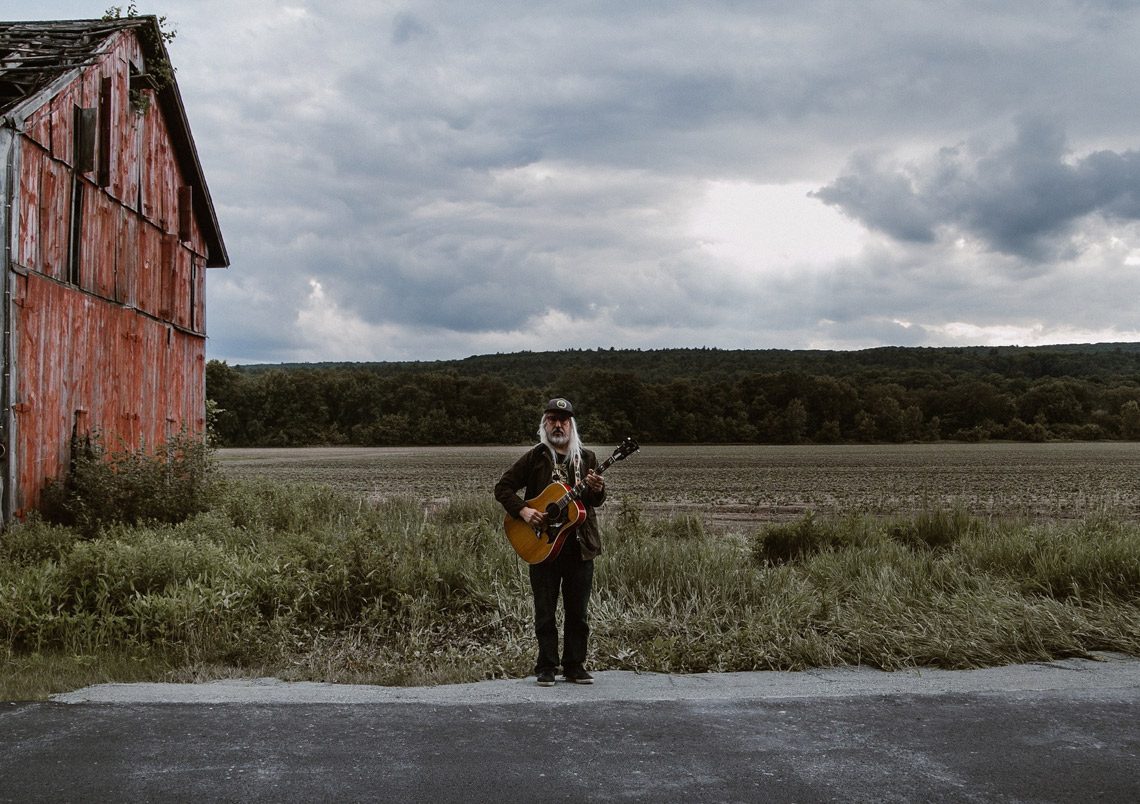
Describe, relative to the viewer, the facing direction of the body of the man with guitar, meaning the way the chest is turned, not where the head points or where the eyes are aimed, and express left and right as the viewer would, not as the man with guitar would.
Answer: facing the viewer

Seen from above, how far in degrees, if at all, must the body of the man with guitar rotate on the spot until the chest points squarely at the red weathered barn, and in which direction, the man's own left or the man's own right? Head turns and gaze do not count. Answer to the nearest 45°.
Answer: approximately 135° to the man's own right

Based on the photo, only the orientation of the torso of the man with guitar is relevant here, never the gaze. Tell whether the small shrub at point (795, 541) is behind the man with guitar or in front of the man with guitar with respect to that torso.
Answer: behind

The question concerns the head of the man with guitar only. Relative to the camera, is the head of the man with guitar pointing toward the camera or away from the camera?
toward the camera

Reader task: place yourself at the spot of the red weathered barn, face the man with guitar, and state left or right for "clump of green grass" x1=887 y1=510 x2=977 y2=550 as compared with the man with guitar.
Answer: left

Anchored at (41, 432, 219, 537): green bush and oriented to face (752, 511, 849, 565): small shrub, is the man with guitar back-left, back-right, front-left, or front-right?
front-right
